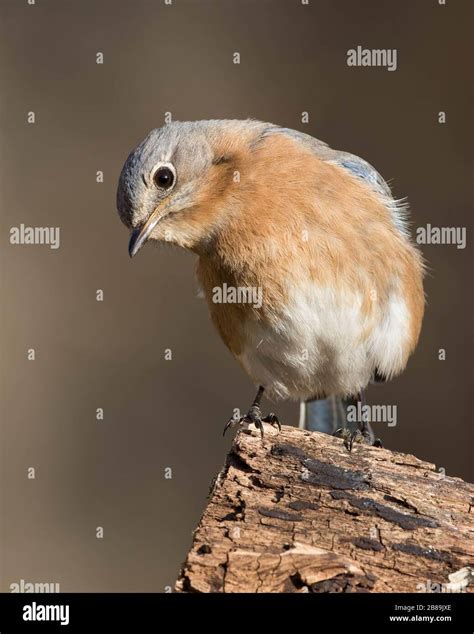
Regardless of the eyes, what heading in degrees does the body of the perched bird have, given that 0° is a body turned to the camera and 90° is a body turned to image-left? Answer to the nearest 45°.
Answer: approximately 45°
